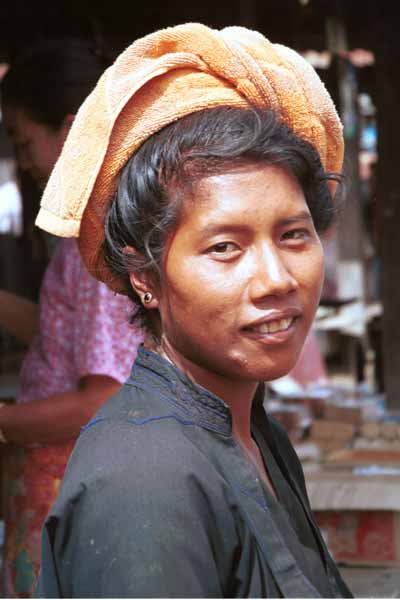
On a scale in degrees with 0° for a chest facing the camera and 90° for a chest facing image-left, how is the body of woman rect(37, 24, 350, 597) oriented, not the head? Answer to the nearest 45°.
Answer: approximately 315°

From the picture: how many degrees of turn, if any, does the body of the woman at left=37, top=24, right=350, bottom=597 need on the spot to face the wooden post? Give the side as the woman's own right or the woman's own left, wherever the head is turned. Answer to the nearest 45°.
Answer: approximately 135° to the woman's own left

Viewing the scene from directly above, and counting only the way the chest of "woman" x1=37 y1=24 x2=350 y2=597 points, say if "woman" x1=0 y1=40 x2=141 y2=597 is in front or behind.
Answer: behind
